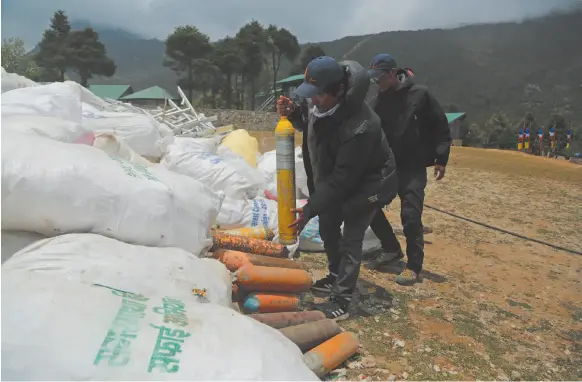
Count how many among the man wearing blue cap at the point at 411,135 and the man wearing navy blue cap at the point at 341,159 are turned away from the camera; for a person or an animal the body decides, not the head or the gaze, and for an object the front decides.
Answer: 0

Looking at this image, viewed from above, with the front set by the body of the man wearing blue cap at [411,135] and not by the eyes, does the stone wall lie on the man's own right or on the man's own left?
on the man's own right

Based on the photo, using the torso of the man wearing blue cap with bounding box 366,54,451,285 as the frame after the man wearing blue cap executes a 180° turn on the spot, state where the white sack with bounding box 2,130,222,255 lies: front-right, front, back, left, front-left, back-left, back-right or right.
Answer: back

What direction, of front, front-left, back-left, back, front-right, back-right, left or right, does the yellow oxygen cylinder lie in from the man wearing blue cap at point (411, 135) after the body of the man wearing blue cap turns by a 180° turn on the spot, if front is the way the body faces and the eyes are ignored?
back

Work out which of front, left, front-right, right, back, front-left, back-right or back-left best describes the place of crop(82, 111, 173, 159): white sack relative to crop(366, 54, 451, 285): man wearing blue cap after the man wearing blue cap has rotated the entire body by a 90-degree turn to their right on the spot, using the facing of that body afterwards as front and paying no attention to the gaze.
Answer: front-left

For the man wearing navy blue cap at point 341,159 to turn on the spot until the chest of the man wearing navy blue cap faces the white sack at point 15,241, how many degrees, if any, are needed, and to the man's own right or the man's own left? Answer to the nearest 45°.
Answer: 0° — they already face it

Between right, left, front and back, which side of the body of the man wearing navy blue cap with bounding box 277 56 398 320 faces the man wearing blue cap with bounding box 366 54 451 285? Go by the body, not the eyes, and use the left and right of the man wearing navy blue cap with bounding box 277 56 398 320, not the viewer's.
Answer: back

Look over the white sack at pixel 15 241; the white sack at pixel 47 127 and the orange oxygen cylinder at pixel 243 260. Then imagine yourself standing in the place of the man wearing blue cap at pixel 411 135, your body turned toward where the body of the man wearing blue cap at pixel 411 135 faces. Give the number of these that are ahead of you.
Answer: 3

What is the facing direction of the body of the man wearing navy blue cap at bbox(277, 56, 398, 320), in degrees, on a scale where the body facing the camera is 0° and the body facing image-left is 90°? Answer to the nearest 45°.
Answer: approximately 45°

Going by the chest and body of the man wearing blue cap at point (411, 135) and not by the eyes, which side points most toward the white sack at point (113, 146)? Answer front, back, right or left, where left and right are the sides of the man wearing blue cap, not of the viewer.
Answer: front

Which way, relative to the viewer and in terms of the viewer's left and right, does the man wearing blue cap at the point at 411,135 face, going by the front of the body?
facing the viewer and to the left of the viewer
